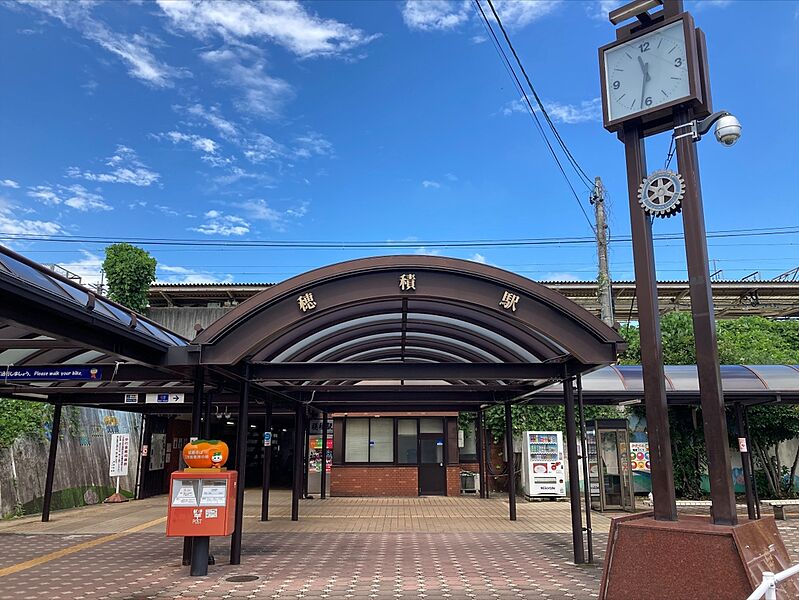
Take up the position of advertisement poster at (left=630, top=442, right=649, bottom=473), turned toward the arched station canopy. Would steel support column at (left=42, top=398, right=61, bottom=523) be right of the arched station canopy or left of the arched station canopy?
right

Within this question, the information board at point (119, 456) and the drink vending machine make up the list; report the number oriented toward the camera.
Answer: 2

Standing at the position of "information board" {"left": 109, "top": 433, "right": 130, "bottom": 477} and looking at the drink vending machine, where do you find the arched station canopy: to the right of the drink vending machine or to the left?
right

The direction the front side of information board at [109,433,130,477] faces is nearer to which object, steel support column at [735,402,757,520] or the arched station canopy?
the arched station canopy

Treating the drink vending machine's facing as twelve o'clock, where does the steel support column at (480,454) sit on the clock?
The steel support column is roughly at 3 o'clock from the drink vending machine.

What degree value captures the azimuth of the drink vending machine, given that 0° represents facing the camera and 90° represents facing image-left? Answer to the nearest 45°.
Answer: approximately 0°

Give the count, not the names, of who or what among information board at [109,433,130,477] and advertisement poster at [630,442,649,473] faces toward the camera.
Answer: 2

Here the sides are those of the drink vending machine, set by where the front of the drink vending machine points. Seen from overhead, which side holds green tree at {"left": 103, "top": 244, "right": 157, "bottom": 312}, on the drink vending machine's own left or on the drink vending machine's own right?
on the drink vending machine's own right

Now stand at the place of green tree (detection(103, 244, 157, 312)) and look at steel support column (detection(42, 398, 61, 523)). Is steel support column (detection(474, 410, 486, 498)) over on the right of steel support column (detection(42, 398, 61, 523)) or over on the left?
left
